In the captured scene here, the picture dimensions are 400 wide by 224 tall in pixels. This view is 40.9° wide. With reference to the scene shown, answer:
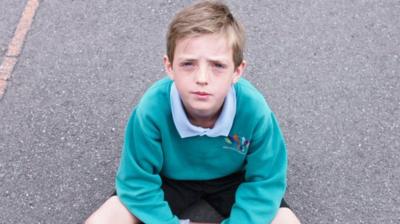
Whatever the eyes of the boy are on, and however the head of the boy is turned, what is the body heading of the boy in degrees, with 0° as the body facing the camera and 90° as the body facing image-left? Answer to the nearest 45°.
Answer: approximately 0°
